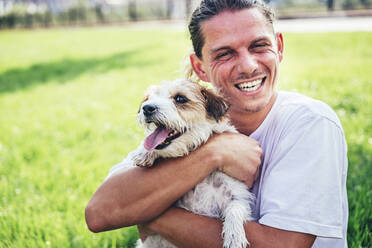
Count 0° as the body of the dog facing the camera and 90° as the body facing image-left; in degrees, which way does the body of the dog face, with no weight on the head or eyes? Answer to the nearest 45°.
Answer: approximately 45°

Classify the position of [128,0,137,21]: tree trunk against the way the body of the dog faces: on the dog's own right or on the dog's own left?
on the dog's own right

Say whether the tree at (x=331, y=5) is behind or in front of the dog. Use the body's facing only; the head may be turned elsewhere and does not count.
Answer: behind

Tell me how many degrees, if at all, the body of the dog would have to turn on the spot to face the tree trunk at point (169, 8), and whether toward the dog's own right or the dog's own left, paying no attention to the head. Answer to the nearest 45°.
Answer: approximately 135° to the dog's own right

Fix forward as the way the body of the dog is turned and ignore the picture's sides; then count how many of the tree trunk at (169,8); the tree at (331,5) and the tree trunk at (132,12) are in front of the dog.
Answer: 0
